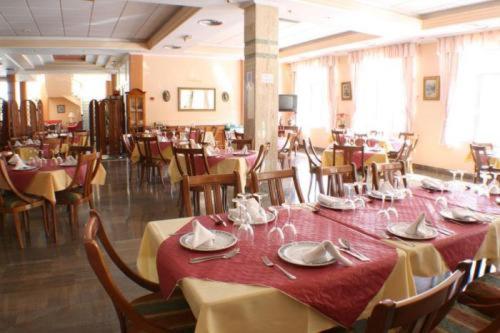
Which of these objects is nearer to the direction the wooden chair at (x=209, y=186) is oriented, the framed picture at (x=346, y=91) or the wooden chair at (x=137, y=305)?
the wooden chair

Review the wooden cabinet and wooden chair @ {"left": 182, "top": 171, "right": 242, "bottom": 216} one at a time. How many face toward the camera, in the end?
2

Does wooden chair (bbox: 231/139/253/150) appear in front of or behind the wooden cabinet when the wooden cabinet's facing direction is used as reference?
in front

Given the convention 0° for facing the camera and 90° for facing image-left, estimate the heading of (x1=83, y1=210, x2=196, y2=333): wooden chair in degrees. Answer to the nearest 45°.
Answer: approximately 270°

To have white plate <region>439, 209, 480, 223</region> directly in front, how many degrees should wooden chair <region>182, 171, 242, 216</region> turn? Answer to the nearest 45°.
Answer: approximately 45° to its left

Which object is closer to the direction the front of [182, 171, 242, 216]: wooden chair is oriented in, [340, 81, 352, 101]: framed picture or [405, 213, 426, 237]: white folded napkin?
the white folded napkin

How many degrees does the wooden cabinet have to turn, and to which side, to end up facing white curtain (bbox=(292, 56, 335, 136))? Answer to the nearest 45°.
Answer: approximately 90° to its left

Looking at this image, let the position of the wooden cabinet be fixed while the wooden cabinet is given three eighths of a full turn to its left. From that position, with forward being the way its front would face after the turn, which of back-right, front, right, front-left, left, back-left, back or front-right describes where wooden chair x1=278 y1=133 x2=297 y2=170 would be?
right

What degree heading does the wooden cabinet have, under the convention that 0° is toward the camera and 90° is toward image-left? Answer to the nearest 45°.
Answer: approximately 0°

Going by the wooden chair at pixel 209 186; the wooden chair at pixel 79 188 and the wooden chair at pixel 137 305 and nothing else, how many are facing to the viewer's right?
1

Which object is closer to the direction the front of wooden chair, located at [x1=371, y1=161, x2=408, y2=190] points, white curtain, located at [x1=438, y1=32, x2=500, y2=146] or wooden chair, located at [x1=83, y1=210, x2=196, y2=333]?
the wooden chair

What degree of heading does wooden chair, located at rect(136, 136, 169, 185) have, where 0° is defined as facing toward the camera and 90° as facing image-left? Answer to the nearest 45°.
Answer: approximately 225°

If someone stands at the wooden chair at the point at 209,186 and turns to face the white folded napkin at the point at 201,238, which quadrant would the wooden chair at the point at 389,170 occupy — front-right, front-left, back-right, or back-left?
back-left
